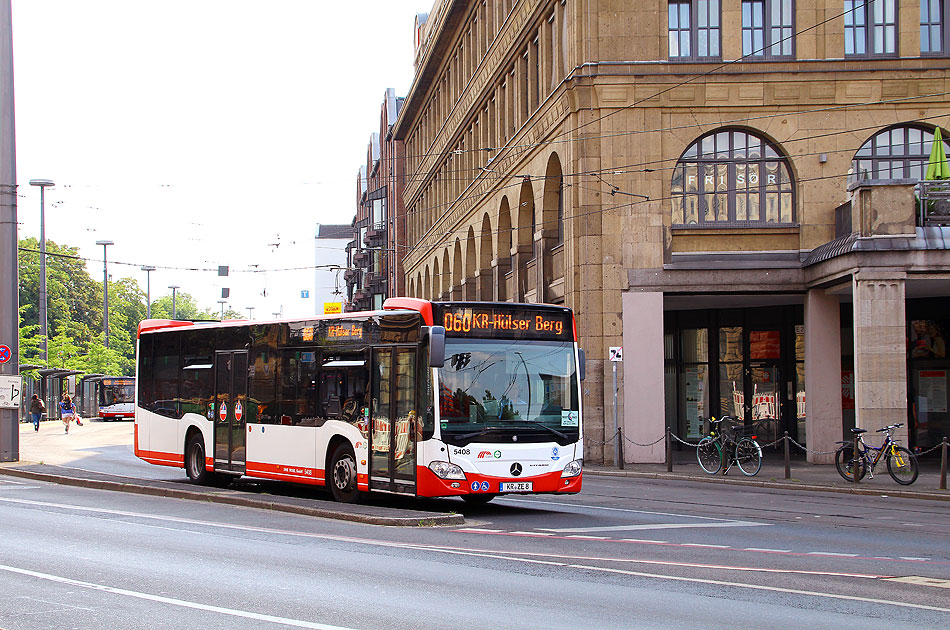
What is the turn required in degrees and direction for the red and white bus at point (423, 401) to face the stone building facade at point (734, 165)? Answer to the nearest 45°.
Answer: approximately 90° to its left

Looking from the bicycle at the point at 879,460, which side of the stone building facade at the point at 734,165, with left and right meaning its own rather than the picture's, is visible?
front

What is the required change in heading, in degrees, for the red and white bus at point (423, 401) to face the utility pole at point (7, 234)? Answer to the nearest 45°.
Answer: approximately 180°

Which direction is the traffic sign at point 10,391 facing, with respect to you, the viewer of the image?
facing the viewer

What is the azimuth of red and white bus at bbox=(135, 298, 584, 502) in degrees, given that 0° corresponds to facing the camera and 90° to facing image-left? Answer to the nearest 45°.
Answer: approximately 315°

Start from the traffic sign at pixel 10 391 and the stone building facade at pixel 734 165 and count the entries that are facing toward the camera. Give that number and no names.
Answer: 2

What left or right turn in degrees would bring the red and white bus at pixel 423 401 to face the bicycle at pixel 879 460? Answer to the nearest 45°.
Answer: approximately 90° to its left

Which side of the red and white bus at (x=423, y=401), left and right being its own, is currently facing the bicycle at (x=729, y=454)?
left
